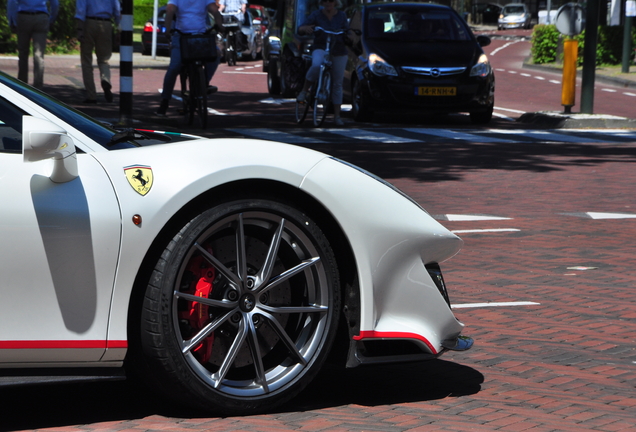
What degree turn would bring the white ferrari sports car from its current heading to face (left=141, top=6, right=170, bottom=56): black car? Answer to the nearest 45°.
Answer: approximately 90° to its left

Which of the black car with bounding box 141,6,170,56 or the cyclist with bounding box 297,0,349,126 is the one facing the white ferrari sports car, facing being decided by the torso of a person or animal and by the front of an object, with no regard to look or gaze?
the cyclist

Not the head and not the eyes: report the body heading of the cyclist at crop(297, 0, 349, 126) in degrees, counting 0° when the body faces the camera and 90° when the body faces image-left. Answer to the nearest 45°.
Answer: approximately 0°

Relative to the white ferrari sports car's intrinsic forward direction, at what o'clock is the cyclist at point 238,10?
The cyclist is roughly at 9 o'clock from the white ferrari sports car.

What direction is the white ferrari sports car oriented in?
to the viewer's right
